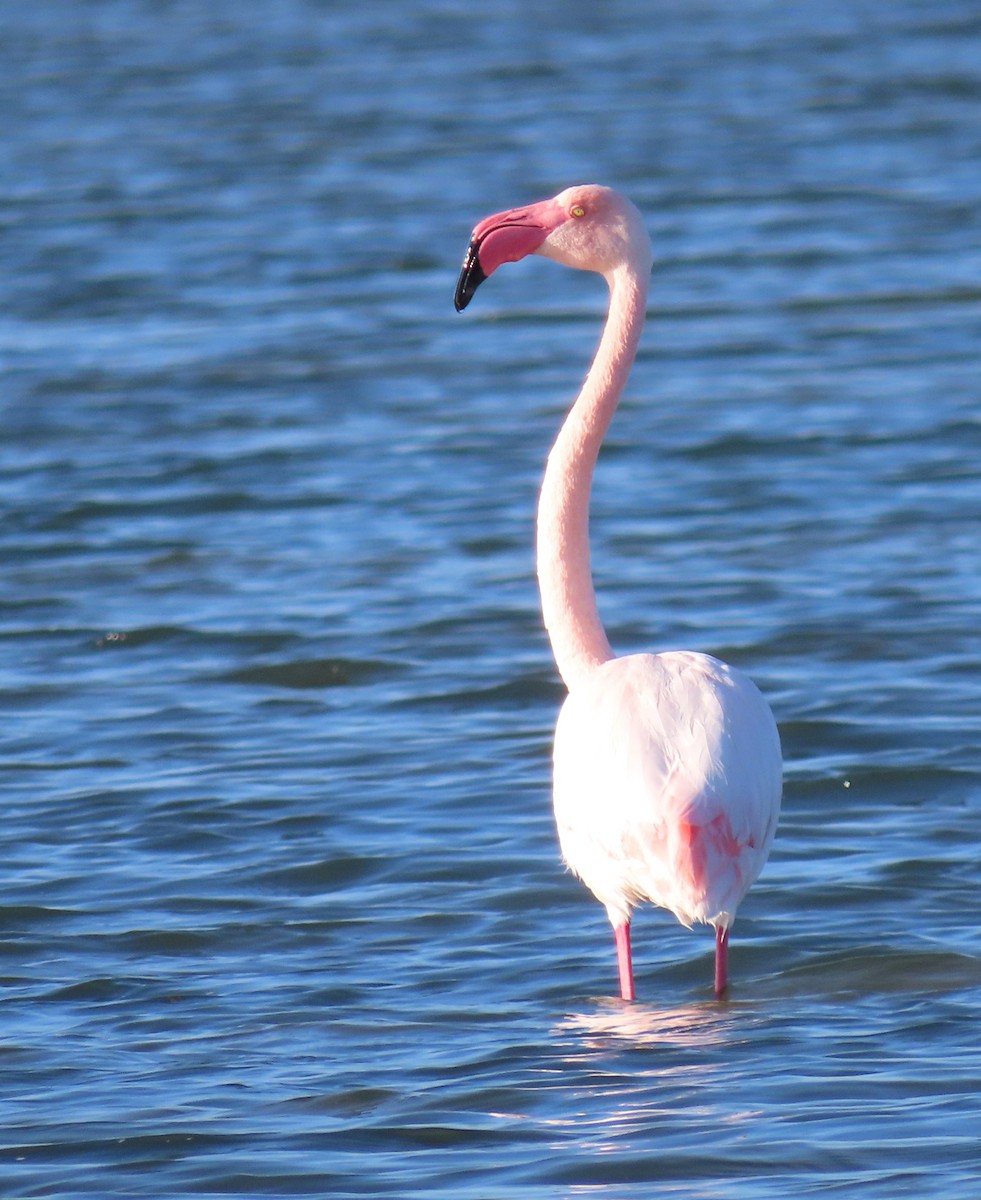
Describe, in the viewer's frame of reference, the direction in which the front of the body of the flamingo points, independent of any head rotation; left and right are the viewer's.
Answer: facing away from the viewer and to the left of the viewer
